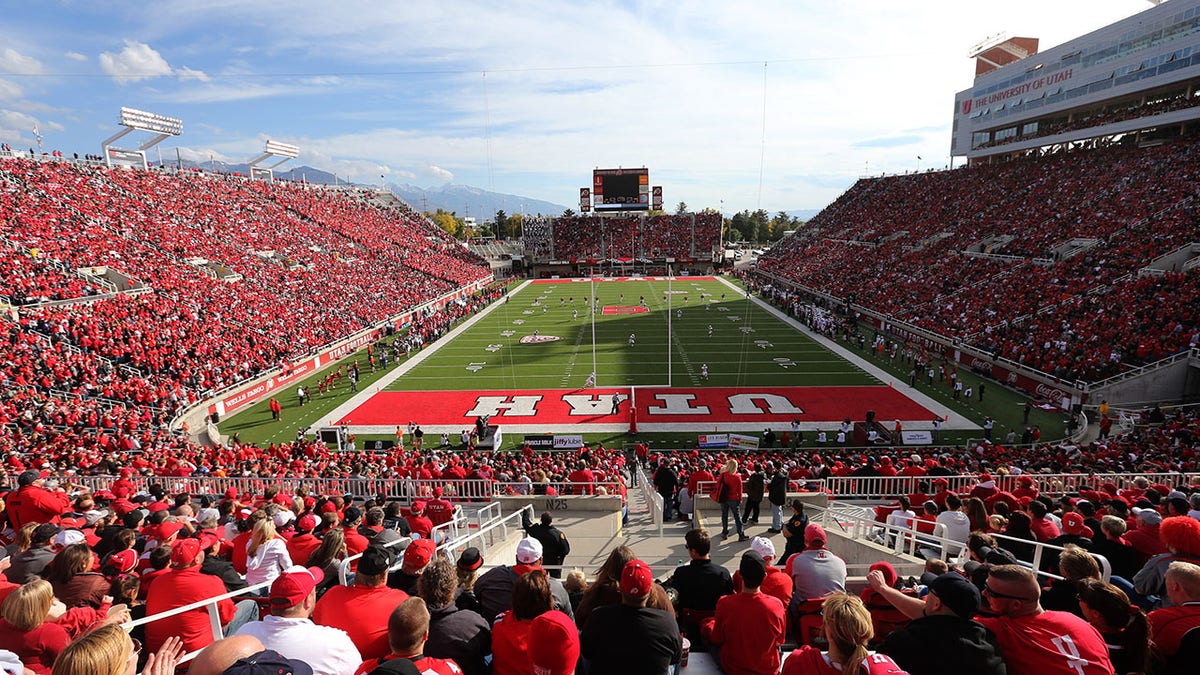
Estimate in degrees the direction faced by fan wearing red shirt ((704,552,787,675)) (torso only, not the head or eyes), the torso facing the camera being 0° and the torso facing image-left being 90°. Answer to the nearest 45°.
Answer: approximately 180°

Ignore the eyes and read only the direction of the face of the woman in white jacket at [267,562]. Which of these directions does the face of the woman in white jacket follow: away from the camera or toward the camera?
away from the camera

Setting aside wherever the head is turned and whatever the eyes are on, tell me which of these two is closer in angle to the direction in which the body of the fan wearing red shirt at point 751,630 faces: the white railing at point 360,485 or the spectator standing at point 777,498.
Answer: the spectator standing

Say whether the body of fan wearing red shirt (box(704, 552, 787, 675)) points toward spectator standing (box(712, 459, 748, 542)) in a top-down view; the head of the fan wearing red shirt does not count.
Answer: yes

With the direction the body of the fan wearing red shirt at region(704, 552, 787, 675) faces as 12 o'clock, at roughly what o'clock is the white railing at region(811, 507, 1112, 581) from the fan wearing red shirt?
The white railing is roughly at 1 o'clock from the fan wearing red shirt.

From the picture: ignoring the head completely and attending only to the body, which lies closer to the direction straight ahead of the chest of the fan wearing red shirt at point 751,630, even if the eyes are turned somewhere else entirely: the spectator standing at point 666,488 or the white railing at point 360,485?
the spectator standing
